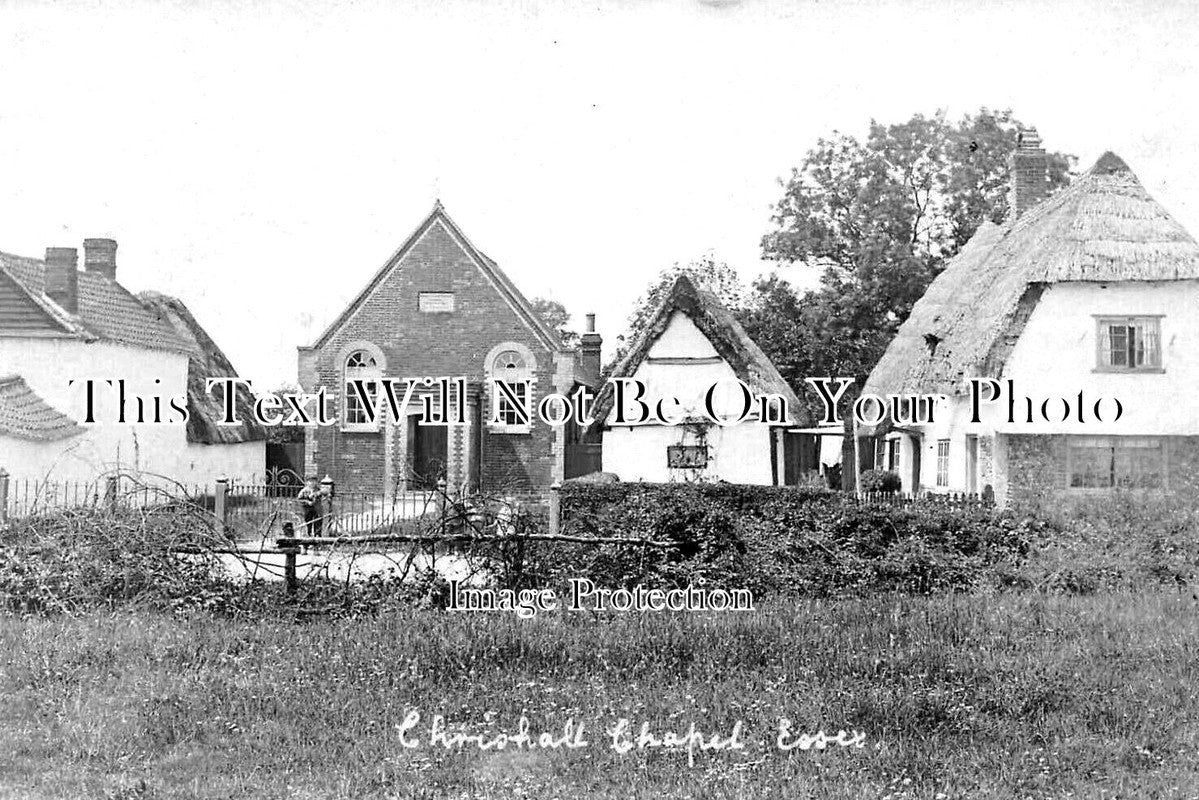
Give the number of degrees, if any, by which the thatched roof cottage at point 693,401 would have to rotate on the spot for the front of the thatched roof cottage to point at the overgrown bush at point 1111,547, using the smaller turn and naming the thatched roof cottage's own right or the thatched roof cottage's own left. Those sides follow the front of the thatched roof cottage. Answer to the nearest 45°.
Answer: approximately 45° to the thatched roof cottage's own left

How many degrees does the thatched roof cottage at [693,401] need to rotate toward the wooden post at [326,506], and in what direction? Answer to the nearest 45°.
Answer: approximately 45° to its right

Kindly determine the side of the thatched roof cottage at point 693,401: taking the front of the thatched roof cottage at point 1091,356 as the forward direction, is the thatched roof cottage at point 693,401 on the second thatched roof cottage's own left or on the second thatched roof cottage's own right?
on the second thatched roof cottage's own right

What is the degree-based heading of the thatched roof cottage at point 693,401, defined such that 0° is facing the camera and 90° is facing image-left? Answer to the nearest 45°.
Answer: approximately 0°

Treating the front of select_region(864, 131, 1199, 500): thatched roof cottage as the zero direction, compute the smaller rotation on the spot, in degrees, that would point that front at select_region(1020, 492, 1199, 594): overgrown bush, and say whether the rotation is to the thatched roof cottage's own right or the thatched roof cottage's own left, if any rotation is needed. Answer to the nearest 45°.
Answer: approximately 45° to the thatched roof cottage's own left

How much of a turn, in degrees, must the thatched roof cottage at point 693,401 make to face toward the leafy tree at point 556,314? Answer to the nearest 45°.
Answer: approximately 180°

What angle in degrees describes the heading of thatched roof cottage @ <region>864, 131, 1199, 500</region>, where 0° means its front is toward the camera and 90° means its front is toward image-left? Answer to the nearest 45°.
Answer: approximately 45°
